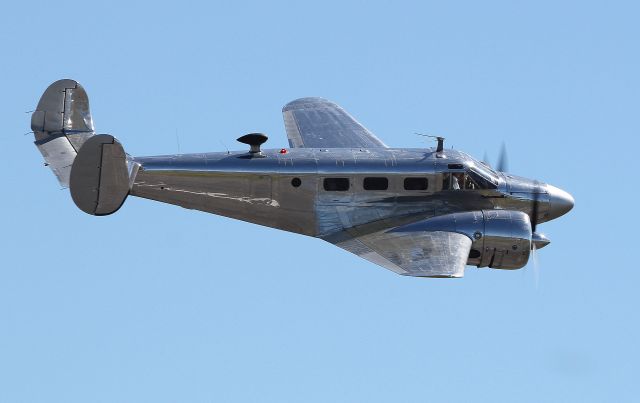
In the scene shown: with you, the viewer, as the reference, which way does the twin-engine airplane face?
facing to the right of the viewer
